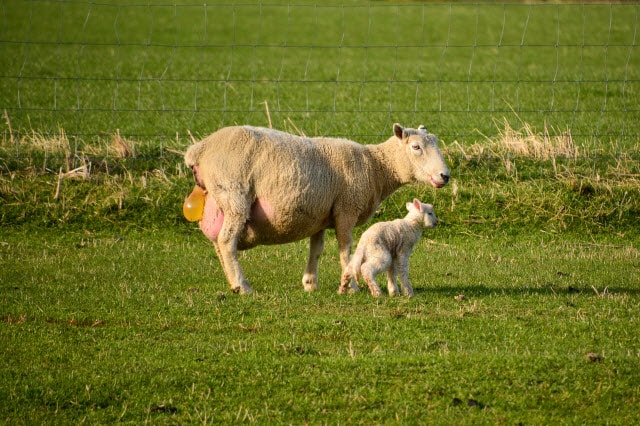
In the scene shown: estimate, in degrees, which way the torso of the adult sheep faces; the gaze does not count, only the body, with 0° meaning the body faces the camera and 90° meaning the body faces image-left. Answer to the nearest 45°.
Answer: approximately 270°

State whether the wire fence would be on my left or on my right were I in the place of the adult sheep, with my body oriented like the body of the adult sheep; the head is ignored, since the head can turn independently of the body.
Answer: on my left
